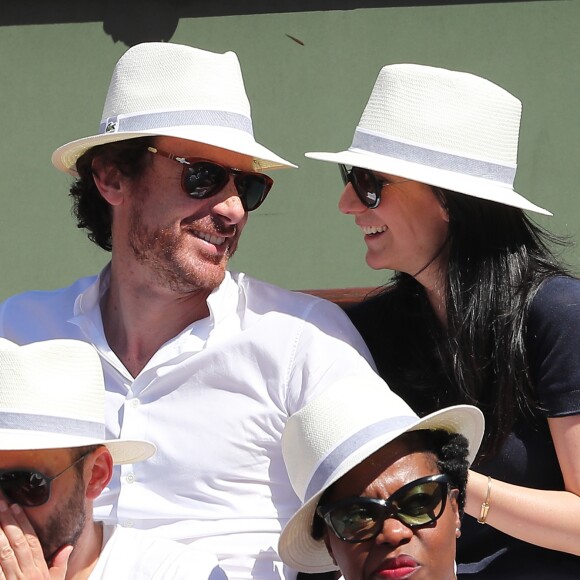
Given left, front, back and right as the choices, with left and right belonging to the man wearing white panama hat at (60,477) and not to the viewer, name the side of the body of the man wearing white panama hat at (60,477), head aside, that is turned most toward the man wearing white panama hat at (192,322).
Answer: back

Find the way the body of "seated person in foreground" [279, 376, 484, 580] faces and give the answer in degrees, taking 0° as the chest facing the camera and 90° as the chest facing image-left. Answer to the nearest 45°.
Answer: approximately 0°

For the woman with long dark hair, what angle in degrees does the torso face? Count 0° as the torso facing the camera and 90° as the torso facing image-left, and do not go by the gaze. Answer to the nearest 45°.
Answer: approximately 45°

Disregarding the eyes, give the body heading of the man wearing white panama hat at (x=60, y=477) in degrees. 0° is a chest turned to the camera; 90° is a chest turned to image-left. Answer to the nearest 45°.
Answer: approximately 45°

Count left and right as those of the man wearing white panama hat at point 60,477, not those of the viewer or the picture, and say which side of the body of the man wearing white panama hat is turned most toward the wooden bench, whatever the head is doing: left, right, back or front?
back

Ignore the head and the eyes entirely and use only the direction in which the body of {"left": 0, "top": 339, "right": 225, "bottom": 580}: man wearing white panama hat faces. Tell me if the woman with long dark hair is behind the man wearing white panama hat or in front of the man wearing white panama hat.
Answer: behind

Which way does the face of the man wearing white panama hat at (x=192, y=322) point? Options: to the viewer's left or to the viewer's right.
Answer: to the viewer's right

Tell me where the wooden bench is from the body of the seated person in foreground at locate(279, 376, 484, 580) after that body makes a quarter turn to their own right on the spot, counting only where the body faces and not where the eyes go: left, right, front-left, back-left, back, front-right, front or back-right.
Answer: right

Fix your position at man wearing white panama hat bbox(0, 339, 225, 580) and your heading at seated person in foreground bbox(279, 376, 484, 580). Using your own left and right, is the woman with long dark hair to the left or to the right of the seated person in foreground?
left
